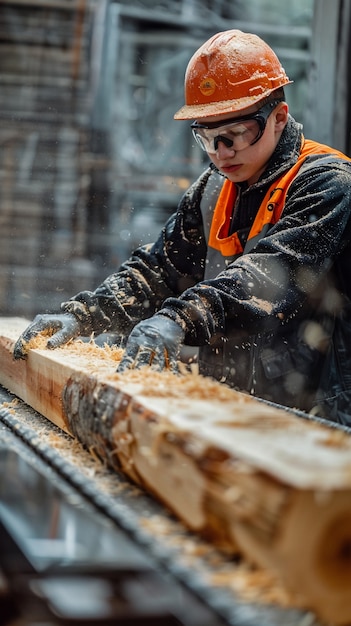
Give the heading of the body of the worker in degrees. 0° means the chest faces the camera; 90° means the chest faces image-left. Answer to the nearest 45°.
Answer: approximately 45°

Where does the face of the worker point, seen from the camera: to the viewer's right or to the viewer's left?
to the viewer's left
